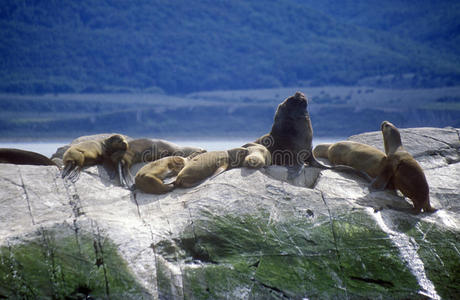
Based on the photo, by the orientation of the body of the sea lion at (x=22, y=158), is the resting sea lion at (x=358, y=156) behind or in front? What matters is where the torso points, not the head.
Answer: behind

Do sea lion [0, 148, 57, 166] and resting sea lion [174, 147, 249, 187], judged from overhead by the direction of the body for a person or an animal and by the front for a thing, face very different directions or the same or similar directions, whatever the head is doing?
very different directions

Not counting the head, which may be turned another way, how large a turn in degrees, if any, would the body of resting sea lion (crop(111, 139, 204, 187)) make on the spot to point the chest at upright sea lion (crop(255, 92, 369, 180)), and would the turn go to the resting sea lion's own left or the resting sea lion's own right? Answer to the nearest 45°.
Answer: approximately 180°

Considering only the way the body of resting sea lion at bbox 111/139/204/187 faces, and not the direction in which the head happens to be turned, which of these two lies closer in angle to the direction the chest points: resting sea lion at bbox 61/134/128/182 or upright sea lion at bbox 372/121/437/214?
the resting sea lion

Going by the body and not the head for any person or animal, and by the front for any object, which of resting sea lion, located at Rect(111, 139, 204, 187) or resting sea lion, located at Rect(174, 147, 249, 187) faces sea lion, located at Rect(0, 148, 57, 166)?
resting sea lion, located at Rect(111, 139, 204, 187)

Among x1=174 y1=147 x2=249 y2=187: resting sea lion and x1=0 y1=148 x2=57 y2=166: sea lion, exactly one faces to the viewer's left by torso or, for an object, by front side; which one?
the sea lion

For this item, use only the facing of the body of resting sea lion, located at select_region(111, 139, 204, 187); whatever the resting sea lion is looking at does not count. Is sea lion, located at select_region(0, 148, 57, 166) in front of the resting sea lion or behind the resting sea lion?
in front

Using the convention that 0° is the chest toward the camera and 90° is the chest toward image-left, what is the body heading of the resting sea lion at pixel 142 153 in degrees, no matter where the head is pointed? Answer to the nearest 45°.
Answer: approximately 90°

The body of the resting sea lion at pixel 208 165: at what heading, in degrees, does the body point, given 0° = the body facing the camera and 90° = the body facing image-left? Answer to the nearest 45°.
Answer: approximately 270°

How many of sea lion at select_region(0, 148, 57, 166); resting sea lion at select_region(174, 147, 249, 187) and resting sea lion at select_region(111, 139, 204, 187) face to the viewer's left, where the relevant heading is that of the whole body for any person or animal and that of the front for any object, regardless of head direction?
2

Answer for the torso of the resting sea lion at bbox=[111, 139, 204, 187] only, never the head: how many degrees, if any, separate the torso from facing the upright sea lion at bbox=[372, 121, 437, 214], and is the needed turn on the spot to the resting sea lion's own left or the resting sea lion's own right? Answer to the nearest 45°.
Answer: approximately 135° to the resting sea lion's own left

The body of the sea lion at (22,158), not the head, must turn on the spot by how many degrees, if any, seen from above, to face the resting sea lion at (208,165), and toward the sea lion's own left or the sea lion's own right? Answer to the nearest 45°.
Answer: approximately 135° to the sea lion's own left

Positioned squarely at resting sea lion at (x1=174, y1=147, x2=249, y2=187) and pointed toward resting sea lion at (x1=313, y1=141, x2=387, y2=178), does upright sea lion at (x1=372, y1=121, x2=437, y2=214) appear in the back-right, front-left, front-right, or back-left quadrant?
front-right

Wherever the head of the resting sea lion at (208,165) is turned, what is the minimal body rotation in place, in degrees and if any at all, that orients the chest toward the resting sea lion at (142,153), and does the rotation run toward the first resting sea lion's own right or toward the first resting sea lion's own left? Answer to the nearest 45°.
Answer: approximately 135° to the first resting sea lion's own left
